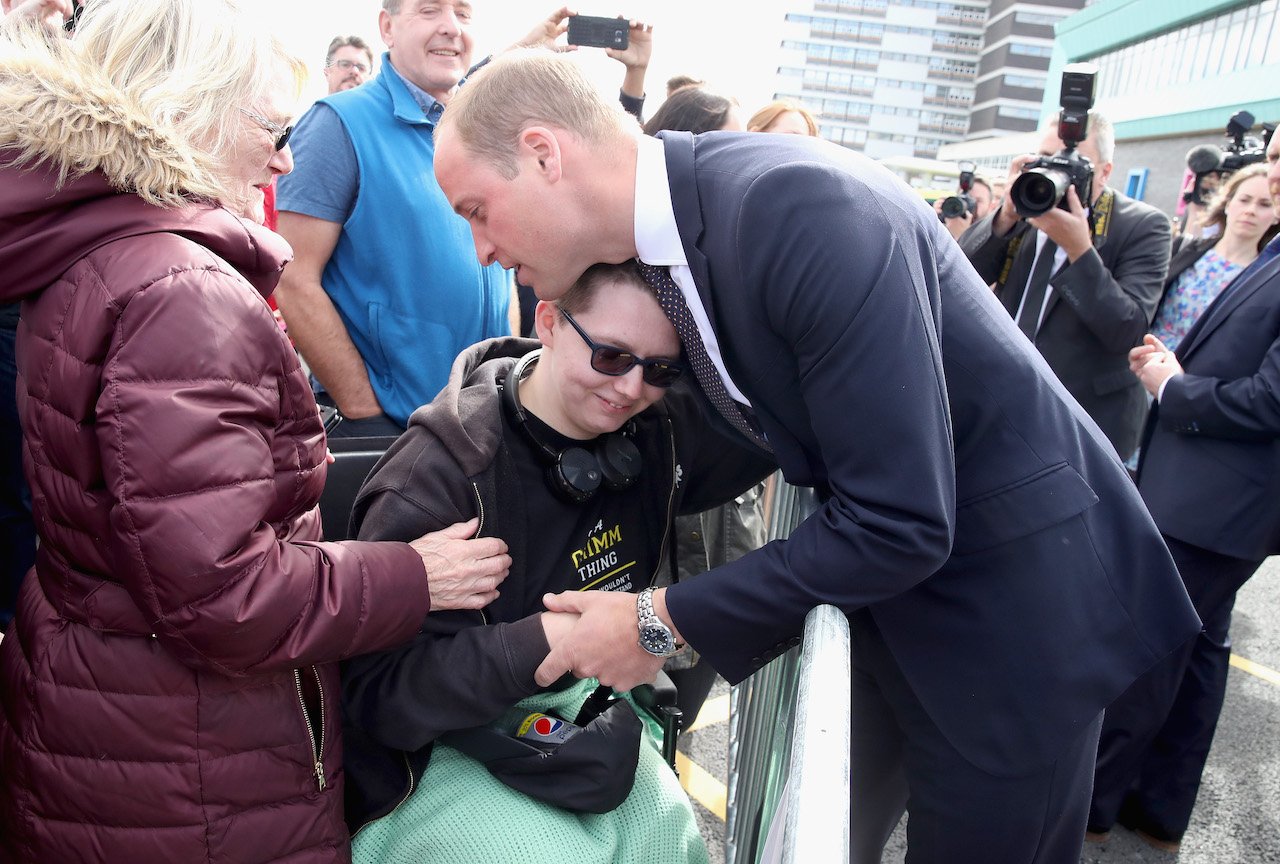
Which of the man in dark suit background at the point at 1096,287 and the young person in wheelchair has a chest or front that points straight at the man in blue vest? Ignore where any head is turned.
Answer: the man in dark suit background

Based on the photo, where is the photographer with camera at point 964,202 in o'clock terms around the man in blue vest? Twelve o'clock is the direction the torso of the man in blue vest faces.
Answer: The photographer with camera is roughly at 9 o'clock from the man in blue vest.

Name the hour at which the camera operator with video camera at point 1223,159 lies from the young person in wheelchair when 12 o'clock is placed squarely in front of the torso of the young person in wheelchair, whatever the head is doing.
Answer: The camera operator with video camera is roughly at 9 o'clock from the young person in wheelchair.

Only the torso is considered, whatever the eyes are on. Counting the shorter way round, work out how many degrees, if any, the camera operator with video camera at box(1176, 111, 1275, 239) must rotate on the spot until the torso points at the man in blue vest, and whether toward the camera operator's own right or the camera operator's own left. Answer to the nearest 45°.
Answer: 0° — they already face them

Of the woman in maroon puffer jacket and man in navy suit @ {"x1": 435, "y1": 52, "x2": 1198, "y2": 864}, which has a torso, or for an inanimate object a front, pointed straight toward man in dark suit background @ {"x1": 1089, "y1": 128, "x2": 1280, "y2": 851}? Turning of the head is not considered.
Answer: the woman in maroon puffer jacket

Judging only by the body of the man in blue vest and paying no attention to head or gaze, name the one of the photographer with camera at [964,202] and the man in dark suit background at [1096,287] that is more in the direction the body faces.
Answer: the man in dark suit background

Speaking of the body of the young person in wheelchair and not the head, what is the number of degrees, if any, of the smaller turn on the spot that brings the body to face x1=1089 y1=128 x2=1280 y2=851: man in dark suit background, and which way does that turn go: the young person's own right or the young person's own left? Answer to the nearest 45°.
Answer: approximately 90° to the young person's own left

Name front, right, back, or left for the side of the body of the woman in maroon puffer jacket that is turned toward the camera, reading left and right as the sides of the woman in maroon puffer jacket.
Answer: right

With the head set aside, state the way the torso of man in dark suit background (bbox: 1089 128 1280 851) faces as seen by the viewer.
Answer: to the viewer's left

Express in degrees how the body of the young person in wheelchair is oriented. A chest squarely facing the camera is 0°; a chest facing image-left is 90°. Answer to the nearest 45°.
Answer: approximately 315°

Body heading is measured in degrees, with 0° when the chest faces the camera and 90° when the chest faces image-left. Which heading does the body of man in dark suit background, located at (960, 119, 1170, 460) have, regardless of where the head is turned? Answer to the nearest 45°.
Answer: approximately 45°

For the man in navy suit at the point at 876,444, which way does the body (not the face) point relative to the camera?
to the viewer's left

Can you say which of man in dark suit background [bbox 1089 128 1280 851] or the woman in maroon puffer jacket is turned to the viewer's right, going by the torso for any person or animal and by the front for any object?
the woman in maroon puffer jacket

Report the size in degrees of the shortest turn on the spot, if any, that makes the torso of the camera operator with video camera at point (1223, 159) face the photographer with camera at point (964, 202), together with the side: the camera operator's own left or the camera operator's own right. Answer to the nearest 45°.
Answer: approximately 45° to the camera operator's own right

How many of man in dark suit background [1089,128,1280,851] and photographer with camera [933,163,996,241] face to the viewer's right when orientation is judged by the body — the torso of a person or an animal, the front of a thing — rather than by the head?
0

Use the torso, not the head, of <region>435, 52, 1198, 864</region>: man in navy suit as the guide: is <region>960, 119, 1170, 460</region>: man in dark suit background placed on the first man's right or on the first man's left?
on the first man's right

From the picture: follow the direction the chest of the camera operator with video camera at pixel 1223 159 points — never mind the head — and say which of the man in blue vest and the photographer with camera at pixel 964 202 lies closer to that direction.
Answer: the man in blue vest
